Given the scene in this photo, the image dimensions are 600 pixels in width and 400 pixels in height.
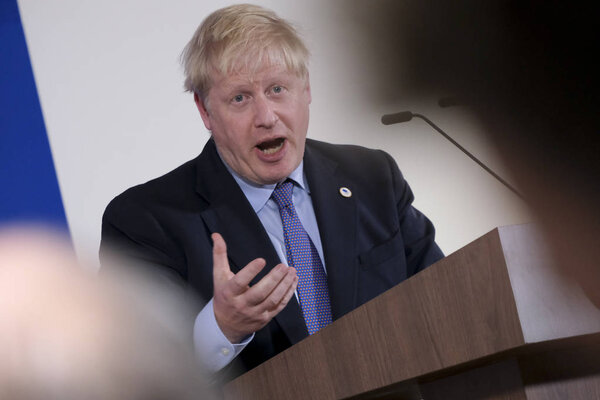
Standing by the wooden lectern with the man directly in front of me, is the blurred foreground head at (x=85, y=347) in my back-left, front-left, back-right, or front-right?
back-left

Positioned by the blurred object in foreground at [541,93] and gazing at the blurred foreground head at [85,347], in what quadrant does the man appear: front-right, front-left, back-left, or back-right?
front-right

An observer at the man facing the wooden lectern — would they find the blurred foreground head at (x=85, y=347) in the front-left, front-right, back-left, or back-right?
front-right
